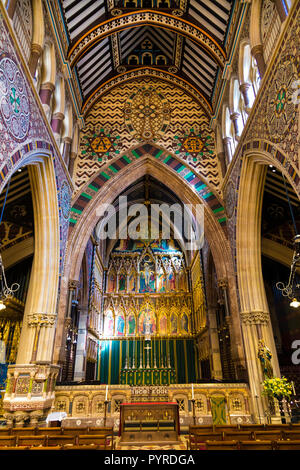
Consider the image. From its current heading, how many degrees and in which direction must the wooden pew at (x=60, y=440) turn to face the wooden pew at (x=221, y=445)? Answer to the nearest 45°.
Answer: approximately 135° to its right

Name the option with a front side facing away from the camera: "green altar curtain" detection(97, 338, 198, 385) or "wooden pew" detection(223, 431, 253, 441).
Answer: the wooden pew

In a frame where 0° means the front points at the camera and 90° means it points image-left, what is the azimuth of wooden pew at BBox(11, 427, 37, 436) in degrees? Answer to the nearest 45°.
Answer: approximately 180°

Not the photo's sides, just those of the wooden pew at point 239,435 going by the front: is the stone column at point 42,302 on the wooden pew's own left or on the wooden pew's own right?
on the wooden pew's own left

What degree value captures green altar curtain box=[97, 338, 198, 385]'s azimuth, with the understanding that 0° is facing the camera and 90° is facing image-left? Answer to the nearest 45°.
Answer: approximately 0°

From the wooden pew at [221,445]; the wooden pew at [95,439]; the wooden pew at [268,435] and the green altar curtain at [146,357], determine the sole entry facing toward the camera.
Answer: the green altar curtain

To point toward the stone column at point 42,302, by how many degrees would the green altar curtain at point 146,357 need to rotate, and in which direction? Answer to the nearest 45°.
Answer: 0° — it already faces it

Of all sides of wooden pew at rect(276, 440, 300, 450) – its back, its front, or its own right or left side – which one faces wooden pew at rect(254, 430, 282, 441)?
front

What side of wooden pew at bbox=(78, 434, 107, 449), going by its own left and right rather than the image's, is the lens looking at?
back

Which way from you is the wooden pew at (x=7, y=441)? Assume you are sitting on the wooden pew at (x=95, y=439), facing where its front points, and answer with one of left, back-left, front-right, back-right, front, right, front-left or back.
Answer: left

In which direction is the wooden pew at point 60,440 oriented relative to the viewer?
away from the camera

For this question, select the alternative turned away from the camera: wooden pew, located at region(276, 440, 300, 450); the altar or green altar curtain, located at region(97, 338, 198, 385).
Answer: the wooden pew

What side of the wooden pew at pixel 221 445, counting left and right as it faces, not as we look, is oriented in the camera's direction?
back

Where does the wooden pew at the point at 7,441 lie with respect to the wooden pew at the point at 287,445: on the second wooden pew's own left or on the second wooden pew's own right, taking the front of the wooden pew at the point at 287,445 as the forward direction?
on the second wooden pew's own left

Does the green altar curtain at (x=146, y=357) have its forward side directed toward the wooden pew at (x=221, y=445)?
yes

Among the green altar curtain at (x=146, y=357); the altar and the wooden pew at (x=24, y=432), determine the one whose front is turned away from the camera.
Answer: the wooden pew

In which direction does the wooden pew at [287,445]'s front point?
away from the camera

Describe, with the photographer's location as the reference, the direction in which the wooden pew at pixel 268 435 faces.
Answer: facing away from the viewer

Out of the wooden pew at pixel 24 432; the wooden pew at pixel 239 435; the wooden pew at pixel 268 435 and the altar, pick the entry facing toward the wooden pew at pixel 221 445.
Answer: the altar
